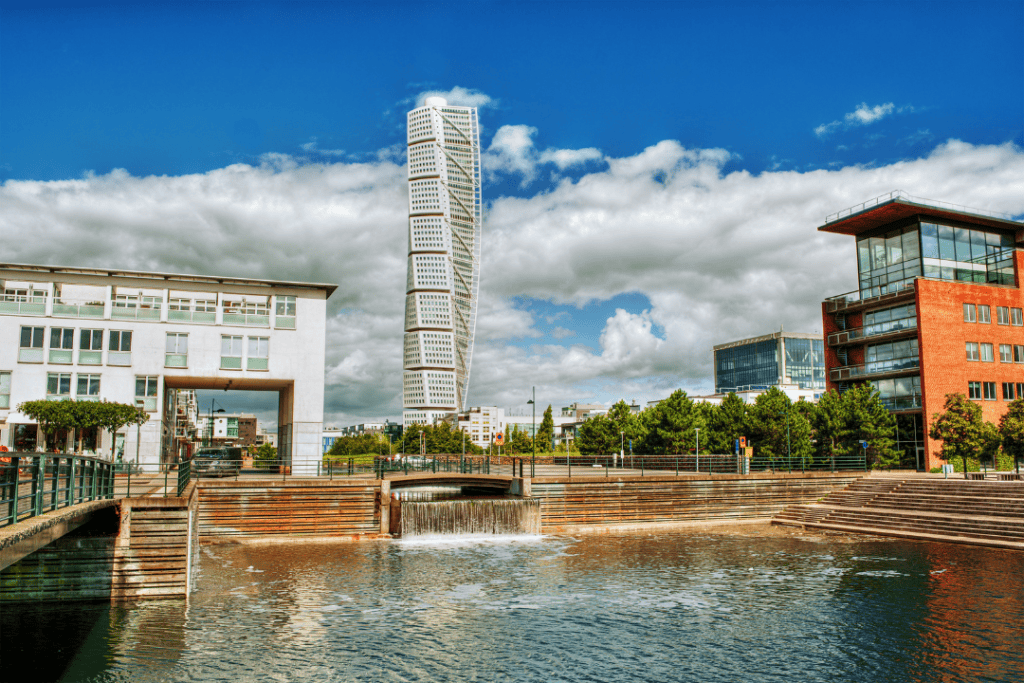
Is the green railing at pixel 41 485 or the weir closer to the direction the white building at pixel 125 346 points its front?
the green railing

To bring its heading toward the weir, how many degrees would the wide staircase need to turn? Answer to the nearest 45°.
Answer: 0° — it already faces it

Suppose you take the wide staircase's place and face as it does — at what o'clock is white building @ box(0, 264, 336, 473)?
The white building is roughly at 1 o'clock from the wide staircase.

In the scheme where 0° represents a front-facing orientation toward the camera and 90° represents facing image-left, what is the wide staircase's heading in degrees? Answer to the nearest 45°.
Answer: approximately 45°

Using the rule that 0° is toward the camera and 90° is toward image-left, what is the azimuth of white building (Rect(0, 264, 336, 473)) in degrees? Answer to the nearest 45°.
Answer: approximately 0°
